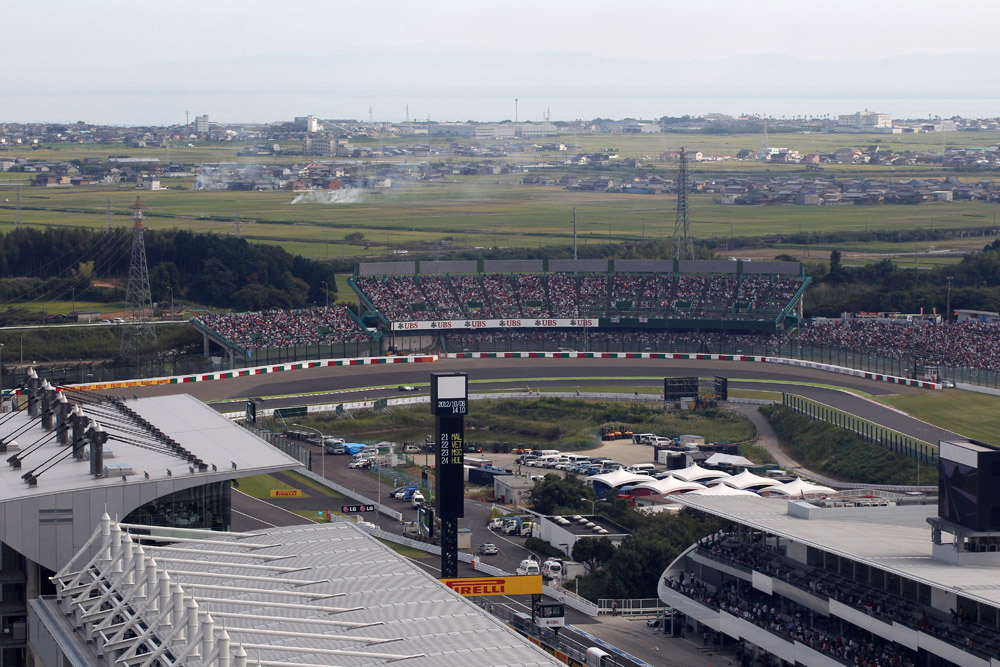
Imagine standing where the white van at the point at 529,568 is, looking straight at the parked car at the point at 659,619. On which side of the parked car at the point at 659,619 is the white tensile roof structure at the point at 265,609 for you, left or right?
right

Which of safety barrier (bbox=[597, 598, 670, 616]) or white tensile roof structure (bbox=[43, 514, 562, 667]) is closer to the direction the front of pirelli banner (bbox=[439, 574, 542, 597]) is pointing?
the white tensile roof structure

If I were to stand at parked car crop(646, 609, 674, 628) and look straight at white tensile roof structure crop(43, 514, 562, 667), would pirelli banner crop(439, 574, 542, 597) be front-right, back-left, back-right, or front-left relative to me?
front-right

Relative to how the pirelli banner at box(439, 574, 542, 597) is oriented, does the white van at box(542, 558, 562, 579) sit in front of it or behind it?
behind

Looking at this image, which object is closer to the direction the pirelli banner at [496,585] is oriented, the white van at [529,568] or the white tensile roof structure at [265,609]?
the white tensile roof structure

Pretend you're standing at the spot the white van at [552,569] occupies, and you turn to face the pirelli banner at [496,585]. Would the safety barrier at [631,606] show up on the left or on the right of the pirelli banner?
left

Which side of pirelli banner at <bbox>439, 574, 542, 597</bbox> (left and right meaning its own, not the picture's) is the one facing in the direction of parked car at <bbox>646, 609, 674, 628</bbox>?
left

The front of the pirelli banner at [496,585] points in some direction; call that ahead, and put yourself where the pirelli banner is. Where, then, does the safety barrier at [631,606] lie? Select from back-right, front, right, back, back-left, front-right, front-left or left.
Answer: back-left

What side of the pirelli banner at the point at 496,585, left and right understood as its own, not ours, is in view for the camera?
front

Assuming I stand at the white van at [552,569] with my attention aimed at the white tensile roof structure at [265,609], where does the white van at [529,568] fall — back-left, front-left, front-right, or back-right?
front-right

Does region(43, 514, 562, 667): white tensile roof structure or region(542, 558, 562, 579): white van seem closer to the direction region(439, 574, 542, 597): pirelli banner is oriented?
the white tensile roof structure

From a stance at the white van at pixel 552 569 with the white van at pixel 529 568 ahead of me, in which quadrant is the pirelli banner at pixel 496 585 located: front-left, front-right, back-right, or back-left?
front-left

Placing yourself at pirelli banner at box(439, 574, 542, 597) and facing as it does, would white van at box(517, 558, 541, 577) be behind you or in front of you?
behind

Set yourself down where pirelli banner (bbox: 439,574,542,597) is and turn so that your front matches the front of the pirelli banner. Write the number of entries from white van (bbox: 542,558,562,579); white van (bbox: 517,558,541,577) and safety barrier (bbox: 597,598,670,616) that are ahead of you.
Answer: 0

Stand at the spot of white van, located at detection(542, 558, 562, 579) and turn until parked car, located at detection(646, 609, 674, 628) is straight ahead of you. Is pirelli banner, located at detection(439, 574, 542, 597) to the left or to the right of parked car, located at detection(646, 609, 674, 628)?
right

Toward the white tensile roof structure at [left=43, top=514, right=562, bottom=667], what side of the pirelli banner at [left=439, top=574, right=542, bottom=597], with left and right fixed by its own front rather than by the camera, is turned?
front
